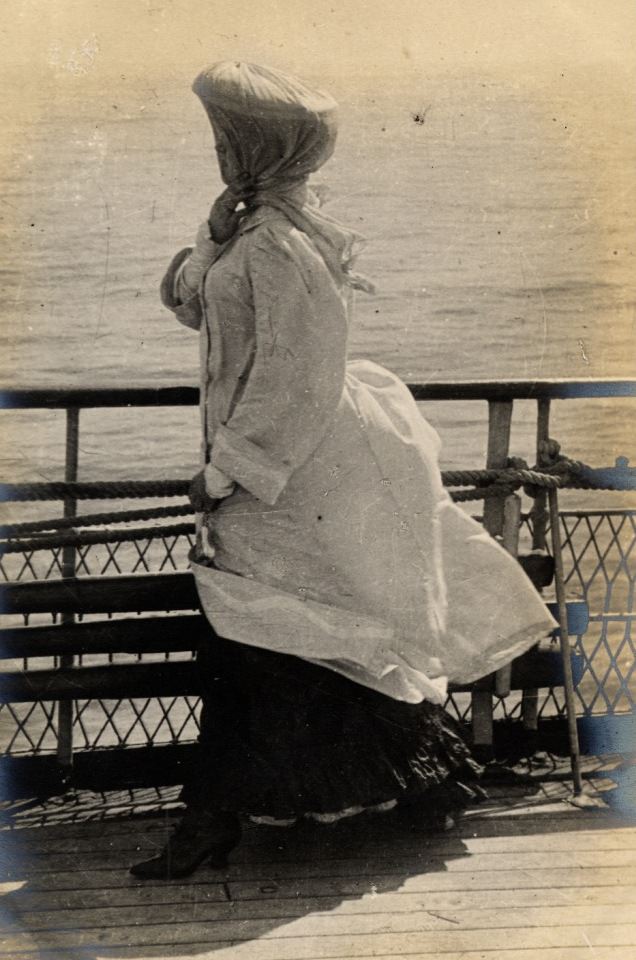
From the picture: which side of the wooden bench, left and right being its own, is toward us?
front

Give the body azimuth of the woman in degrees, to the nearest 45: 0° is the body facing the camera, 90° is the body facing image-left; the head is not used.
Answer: approximately 90°

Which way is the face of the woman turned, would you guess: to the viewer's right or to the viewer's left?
to the viewer's left

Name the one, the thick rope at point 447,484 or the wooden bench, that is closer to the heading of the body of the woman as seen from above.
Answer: the wooden bench

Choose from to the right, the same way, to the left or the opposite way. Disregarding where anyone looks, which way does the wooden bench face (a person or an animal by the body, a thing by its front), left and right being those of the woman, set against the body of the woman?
to the left

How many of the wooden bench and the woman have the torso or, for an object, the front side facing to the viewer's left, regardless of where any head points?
1

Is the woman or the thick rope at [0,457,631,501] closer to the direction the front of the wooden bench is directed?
the woman
